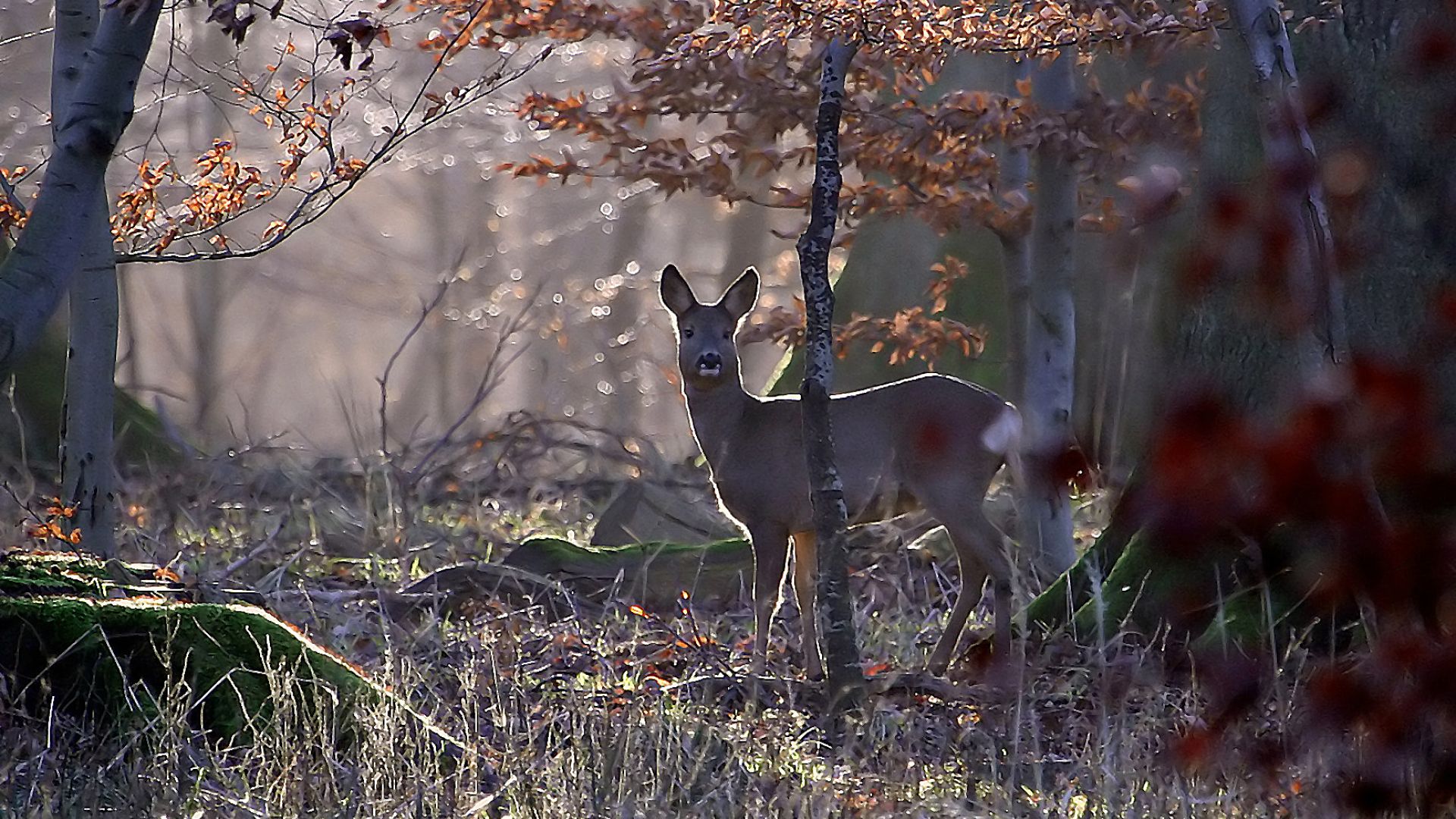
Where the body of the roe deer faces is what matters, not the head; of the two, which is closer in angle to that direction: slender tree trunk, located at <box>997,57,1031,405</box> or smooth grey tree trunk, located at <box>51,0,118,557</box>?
the smooth grey tree trunk

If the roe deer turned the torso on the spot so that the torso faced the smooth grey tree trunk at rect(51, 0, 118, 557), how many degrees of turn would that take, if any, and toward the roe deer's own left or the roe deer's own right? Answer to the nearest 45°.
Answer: approximately 45° to the roe deer's own right

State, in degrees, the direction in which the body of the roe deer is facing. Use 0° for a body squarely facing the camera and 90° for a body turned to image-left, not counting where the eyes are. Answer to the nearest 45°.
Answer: approximately 90°

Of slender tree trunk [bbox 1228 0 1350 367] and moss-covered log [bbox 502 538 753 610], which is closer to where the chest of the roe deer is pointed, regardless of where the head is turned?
the moss-covered log

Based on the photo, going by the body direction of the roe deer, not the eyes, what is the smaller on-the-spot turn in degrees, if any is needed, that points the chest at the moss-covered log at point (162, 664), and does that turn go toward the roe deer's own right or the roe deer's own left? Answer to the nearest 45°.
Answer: approximately 45° to the roe deer's own left

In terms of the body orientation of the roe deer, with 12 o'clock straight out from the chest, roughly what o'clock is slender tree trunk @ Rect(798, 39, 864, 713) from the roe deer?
The slender tree trunk is roughly at 9 o'clock from the roe deer.

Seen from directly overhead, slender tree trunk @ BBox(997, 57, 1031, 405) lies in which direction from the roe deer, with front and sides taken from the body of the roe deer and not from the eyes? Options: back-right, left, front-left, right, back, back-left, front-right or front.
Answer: back-right

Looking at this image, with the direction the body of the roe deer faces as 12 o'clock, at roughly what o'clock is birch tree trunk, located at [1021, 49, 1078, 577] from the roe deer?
The birch tree trunk is roughly at 5 o'clock from the roe deer.
